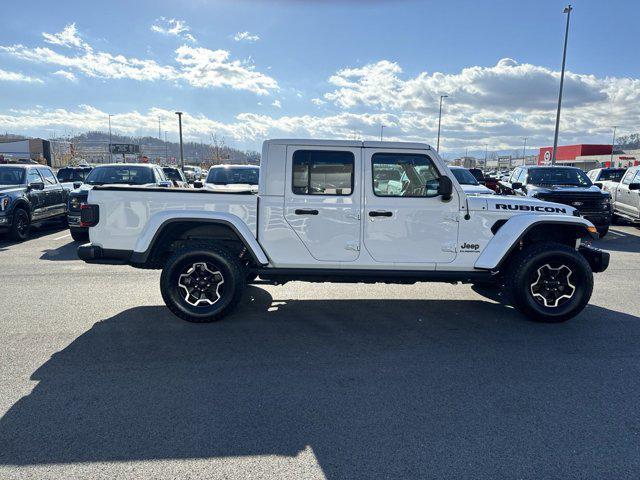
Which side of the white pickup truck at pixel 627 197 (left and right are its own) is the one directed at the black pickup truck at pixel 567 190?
right

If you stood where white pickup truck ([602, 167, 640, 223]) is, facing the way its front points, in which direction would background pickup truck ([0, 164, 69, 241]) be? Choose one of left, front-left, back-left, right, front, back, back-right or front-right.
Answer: right

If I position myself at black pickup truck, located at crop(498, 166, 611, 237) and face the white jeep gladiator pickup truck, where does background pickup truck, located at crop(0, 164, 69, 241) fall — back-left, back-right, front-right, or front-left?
front-right

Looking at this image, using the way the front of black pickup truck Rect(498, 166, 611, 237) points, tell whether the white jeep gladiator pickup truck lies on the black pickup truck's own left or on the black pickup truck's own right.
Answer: on the black pickup truck's own right

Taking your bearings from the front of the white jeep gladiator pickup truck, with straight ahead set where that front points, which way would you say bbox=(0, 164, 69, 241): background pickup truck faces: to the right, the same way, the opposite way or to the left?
to the right

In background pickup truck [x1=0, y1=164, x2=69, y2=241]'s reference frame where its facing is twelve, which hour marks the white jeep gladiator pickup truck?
The white jeep gladiator pickup truck is roughly at 10 o'clock from the background pickup truck.

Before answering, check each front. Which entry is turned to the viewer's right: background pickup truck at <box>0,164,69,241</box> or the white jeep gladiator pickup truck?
the white jeep gladiator pickup truck

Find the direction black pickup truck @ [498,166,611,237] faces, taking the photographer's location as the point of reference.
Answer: facing the viewer and to the right of the viewer

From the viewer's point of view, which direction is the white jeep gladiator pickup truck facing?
to the viewer's right

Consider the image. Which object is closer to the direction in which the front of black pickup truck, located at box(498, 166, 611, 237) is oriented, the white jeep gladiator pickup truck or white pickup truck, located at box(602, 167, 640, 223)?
the white jeep gladiator pickup truck

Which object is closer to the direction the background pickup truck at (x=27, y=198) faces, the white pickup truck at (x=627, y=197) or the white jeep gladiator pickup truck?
the white jeep gladiator pickup truck

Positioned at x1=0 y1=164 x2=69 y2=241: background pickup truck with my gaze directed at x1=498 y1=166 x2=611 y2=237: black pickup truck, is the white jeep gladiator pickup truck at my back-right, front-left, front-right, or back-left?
front-right

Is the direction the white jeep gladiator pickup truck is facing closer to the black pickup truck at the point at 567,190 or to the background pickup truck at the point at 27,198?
the black pickup truck
